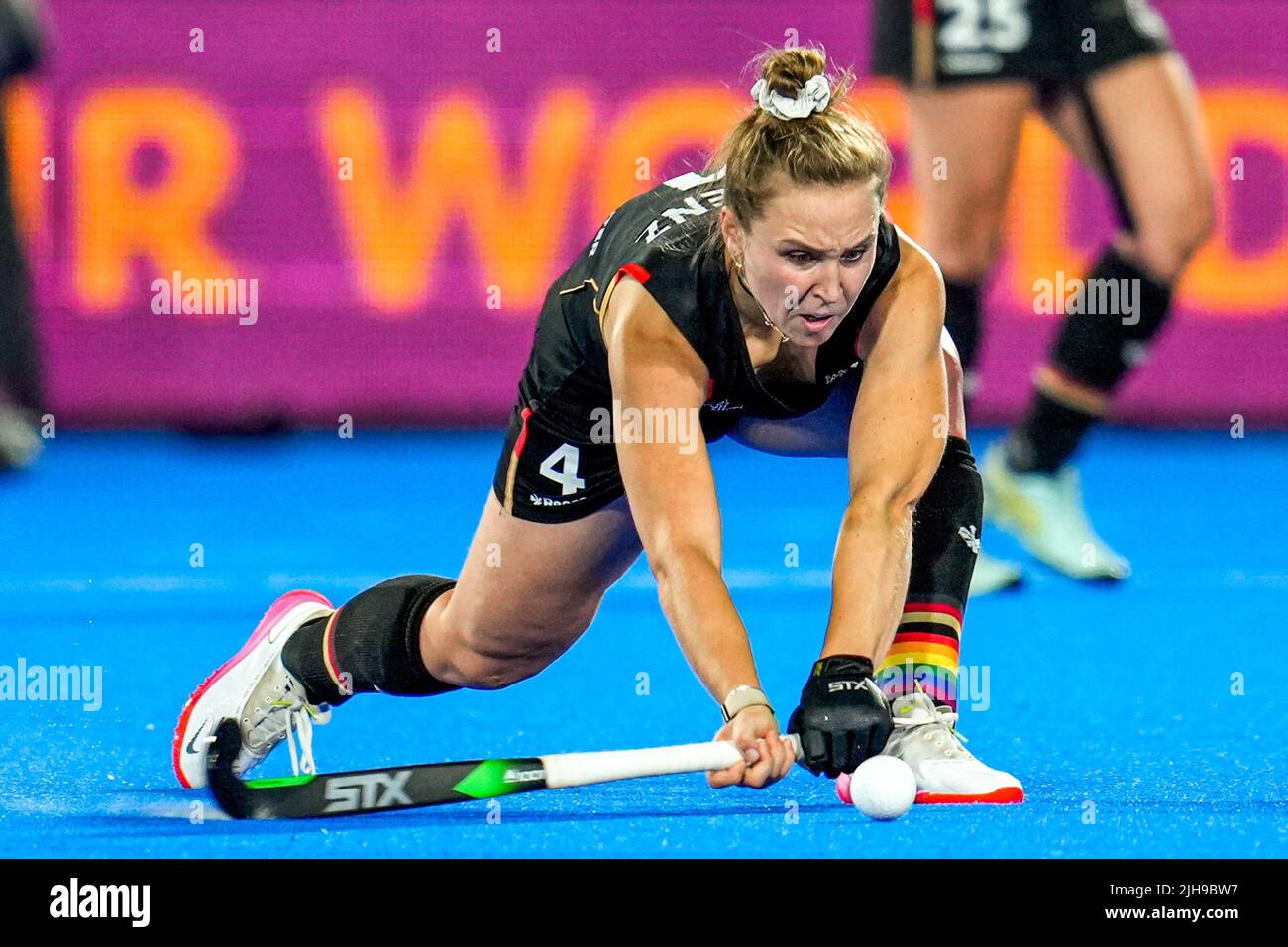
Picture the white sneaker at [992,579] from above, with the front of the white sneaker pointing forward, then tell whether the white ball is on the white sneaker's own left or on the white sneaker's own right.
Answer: on the white sneaker's own right
